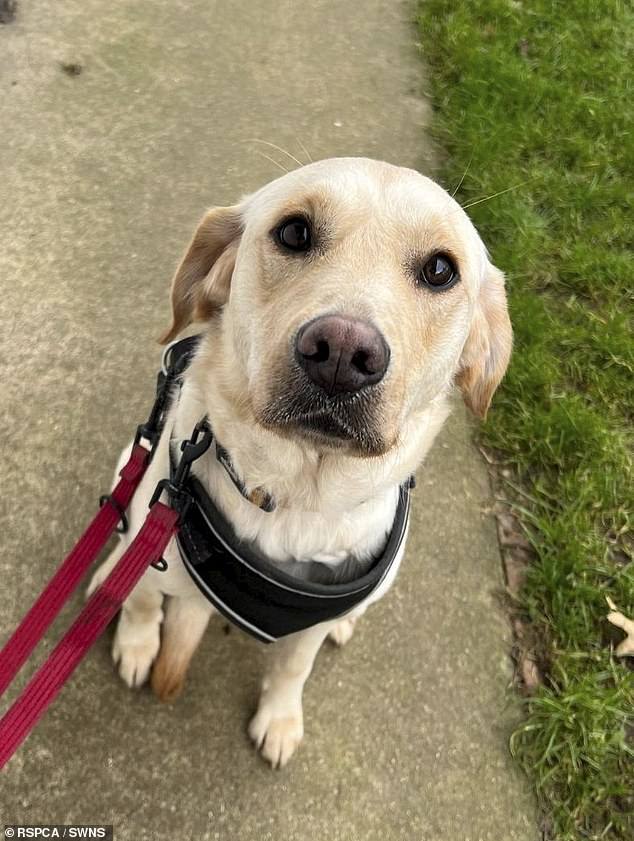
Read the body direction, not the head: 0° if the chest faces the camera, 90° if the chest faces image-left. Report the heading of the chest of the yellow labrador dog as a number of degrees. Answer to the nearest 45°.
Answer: approximately 0°
